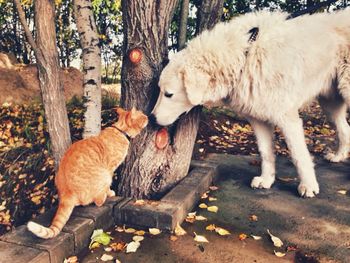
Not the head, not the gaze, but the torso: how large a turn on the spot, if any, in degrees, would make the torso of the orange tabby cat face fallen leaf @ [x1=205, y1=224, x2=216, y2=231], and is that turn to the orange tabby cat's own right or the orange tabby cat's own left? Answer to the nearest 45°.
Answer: approximately 45° to the orange tabby cat's own right

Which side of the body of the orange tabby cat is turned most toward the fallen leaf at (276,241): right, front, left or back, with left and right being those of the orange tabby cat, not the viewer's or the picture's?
right

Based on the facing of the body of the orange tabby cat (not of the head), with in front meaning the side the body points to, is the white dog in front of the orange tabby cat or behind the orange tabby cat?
in front

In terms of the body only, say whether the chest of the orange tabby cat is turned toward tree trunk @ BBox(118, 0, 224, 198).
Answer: yes

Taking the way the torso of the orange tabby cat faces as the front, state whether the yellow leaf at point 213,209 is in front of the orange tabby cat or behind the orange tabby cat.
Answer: in front

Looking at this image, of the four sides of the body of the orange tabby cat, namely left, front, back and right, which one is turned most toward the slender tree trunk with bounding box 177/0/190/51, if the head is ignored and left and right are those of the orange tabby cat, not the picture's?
front

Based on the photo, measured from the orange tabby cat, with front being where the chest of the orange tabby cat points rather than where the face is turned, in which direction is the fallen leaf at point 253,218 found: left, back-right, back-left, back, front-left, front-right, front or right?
front-right

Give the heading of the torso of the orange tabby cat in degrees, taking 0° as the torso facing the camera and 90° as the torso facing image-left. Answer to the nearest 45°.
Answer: approximately 225°

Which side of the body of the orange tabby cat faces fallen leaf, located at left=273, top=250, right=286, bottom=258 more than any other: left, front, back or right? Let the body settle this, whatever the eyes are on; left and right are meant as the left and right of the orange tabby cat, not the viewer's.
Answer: right

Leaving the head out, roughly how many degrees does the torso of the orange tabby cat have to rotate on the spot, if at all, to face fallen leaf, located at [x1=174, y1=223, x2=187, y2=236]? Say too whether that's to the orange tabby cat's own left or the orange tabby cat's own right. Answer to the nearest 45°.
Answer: approximately 45° to the orange tabby cat's own right
